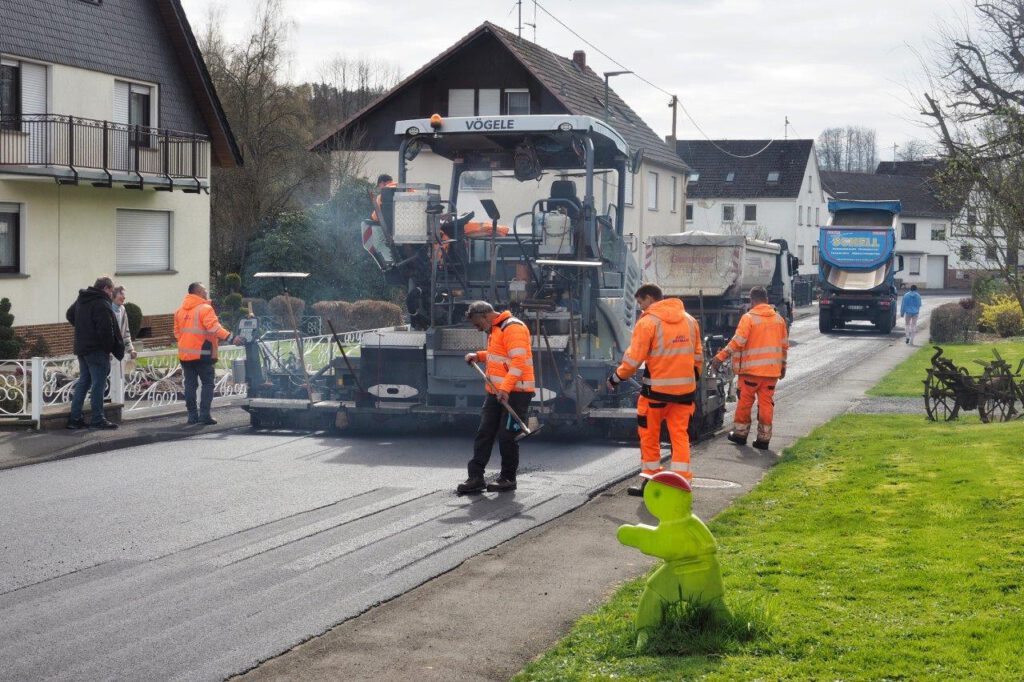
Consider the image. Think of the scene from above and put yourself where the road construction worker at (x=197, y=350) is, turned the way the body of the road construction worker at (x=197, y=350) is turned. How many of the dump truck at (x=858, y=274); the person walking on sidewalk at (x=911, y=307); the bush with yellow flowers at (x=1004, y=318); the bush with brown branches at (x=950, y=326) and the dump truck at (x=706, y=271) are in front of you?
5

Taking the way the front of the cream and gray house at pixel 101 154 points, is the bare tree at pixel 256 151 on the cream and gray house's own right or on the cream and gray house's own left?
on the cream and gray house's own left

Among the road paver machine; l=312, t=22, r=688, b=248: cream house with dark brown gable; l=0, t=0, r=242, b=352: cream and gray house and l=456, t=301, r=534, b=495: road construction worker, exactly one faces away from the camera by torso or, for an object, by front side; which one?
the road paver machine

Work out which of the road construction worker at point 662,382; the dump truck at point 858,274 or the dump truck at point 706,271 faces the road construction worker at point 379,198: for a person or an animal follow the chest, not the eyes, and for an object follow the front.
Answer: the road construction worker at point 662,382

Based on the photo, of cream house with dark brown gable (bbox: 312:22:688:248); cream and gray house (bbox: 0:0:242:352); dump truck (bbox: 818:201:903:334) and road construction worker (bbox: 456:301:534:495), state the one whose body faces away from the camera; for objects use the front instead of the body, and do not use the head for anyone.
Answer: the dump truck

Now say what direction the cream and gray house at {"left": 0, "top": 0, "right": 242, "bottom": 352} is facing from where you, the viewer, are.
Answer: facing the viewer and to the right of the viewer

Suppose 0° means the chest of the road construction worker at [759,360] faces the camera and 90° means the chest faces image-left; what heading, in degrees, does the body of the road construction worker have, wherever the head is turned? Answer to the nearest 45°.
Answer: approximately 135°

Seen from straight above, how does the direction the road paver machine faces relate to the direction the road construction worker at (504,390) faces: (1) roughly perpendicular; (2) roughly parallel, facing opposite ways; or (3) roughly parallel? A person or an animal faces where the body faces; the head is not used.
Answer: roughly perpendicular

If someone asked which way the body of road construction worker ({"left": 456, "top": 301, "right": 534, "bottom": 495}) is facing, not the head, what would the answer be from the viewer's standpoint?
to the viewer's left

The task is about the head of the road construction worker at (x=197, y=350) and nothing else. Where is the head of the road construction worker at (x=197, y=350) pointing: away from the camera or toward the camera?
away from the camera

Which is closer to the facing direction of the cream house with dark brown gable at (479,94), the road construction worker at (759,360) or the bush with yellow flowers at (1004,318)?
the road construction worker

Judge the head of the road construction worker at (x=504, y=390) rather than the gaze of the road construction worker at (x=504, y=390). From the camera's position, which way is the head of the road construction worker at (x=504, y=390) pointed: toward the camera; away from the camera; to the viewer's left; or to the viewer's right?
to the viewer's left

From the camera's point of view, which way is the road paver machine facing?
away from the camera

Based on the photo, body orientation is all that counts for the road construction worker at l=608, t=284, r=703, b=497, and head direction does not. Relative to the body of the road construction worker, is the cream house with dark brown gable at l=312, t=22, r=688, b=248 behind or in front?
in front

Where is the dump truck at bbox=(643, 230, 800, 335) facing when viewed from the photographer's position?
facing away from the viewer and to the right of the viewer

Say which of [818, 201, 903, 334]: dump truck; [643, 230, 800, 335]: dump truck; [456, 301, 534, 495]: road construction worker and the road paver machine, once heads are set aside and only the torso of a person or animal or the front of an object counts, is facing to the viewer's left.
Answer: the road construction worker
